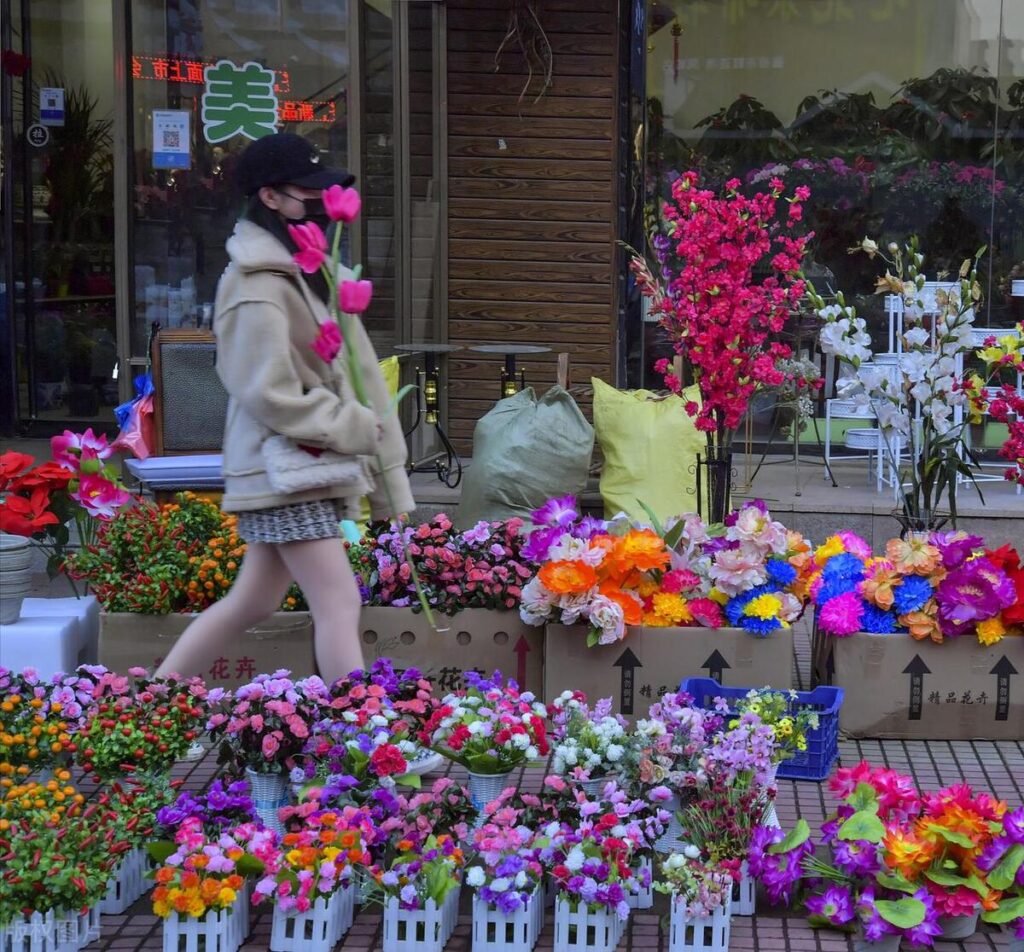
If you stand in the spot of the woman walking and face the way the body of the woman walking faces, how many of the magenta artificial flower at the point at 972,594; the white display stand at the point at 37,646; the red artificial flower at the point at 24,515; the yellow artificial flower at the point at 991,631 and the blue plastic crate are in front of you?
3

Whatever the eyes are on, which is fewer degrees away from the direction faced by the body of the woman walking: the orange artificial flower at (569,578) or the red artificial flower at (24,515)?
the orange artificial flower

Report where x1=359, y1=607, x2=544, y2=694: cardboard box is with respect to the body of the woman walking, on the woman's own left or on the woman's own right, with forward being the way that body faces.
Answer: on the woman's own left

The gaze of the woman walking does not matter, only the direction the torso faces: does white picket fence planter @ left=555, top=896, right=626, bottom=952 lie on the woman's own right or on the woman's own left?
on the woman's own right

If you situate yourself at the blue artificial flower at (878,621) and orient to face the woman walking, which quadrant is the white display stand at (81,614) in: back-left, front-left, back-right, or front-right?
front-right

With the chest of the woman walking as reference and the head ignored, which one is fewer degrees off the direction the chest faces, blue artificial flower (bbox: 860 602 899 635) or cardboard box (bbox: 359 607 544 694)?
the blue artificial flower

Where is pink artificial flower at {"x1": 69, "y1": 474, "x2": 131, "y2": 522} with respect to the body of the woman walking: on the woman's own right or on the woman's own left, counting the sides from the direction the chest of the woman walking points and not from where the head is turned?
on the woman's own left

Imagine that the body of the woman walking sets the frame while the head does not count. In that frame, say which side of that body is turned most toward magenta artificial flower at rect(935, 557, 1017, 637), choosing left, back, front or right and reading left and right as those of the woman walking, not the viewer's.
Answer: front

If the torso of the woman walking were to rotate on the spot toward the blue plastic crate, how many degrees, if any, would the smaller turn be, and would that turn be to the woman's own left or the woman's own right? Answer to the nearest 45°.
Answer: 0° — they already face it

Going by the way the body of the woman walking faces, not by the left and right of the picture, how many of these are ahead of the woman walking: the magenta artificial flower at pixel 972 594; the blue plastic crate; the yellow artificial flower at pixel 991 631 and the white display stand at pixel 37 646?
3

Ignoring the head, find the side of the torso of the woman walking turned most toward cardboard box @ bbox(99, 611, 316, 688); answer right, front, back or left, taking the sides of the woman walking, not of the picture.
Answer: left

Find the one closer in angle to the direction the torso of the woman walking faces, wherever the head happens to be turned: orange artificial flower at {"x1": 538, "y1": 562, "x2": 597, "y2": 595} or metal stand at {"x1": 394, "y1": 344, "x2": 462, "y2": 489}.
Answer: the orange artificial flower

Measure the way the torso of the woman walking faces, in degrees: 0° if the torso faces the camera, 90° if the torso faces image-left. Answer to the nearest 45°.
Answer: approximately 270°

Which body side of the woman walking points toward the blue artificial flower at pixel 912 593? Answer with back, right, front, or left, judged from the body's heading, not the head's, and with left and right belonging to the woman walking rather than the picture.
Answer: front

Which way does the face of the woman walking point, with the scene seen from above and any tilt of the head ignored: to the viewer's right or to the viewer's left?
to the viewer's right

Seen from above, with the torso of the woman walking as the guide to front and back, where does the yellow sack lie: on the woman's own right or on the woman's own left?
on the woman's own left
